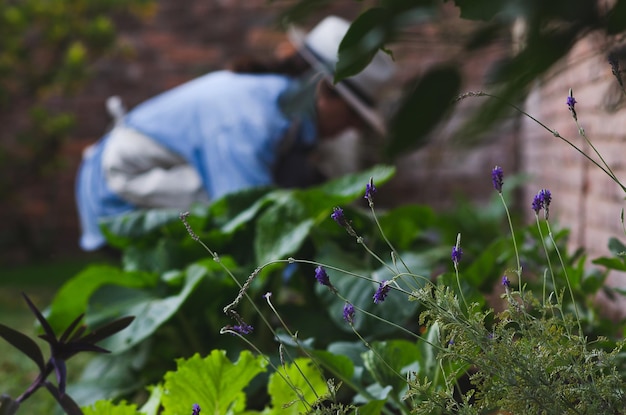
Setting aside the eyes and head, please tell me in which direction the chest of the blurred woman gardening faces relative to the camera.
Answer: to the viewer's right
